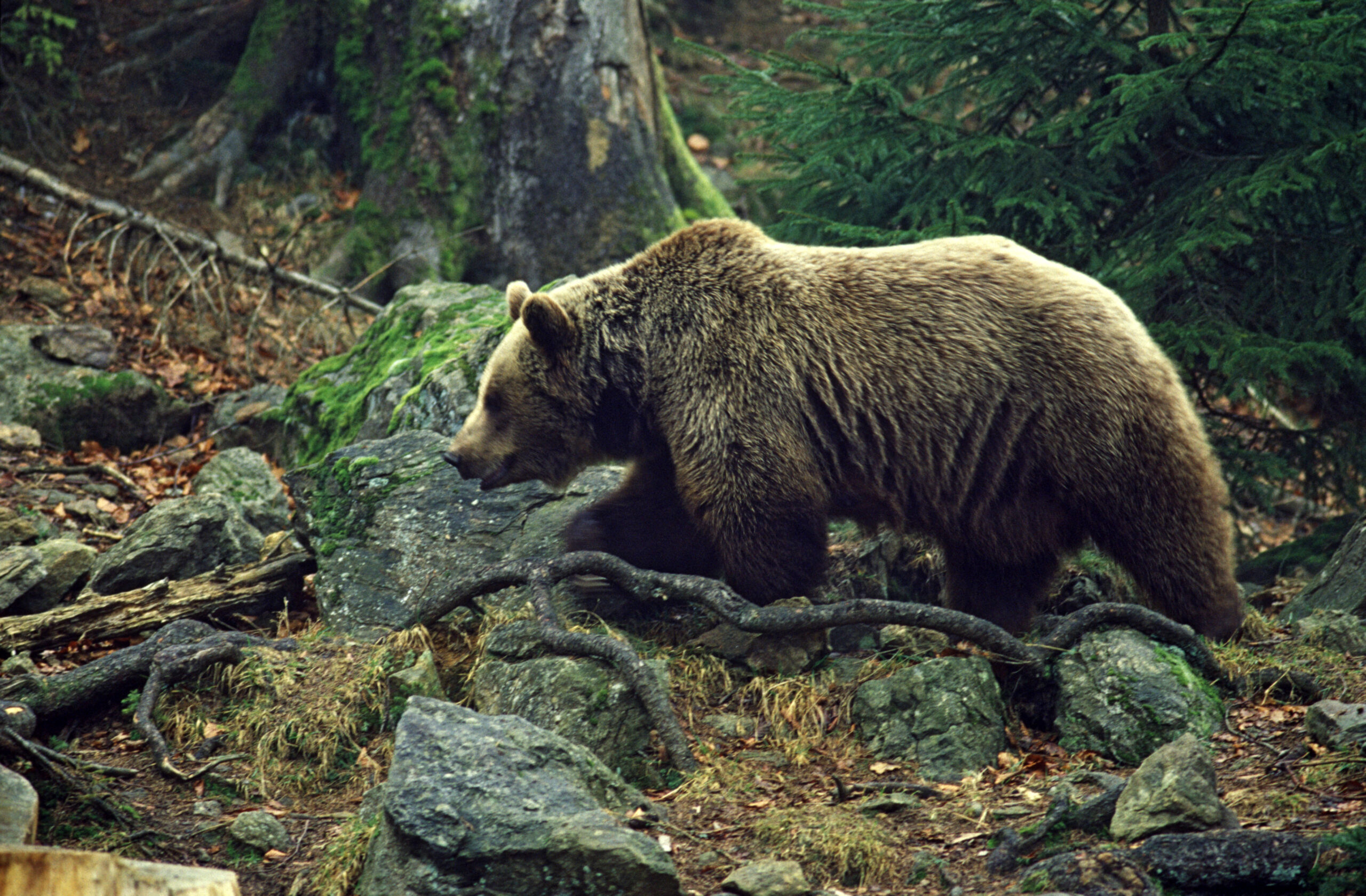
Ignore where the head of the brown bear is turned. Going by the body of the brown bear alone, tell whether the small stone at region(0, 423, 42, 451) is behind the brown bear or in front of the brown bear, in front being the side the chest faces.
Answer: in front

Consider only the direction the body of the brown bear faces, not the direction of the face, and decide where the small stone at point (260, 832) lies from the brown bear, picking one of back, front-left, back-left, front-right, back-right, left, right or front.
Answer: front-left

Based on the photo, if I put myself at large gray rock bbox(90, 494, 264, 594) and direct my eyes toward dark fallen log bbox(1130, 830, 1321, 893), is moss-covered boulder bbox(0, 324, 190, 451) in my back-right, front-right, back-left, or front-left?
back-left

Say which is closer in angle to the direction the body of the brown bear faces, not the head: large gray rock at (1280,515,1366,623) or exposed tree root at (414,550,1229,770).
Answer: the exposed tree root

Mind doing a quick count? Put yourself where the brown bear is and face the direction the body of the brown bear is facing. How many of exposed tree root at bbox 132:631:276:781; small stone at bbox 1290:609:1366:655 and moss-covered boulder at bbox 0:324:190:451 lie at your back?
1

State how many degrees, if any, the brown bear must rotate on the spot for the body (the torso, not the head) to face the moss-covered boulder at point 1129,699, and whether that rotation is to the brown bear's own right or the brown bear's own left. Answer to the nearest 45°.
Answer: approximately 135° to the brown bear's own left

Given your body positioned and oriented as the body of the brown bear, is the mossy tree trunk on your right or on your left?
on your right

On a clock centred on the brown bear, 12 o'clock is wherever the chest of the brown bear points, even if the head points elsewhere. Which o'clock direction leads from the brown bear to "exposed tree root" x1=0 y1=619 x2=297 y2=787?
The exposed tree root is roughly at 11 o'clock from the brown bear.

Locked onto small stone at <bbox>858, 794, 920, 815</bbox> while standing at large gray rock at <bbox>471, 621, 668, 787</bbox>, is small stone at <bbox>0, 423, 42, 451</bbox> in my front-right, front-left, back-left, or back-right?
back-left

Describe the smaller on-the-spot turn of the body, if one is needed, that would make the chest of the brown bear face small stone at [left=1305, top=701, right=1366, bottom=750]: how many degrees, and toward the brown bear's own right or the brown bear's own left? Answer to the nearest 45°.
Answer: approximately 135° to the brown bear's own left

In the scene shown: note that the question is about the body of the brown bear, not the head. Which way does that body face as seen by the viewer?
to the viewer's left
